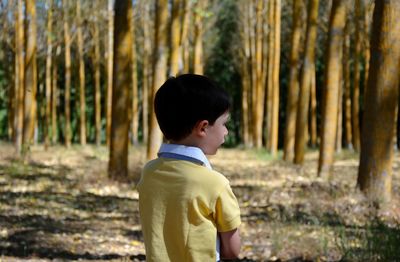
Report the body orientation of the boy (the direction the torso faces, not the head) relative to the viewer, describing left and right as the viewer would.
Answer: facing away from the viewer and to the right of the viewer

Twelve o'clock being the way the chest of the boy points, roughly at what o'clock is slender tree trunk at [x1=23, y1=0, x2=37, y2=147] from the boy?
The slender tree trunk is roughly at 10 o'clock from the boy.

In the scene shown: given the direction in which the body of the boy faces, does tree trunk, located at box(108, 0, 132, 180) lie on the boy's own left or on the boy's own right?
on the boy's own left

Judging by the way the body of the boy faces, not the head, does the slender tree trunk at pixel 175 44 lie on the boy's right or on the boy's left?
on the boy's left

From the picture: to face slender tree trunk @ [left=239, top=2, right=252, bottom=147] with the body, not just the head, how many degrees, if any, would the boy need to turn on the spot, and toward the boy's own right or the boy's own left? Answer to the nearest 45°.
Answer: approximately 45° to the boy's own left

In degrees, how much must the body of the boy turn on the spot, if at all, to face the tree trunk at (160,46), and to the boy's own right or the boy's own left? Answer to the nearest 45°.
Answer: approximately 45° to the boy's own left
